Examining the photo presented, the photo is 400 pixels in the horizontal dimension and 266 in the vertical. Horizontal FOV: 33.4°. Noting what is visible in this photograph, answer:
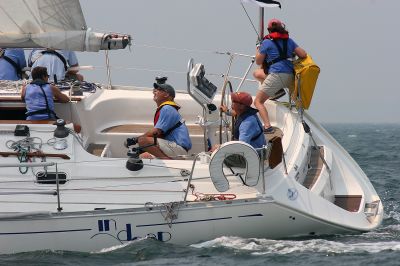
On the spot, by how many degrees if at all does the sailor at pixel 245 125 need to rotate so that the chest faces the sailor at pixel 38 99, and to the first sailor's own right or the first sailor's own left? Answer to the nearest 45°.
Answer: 0° — they already face them

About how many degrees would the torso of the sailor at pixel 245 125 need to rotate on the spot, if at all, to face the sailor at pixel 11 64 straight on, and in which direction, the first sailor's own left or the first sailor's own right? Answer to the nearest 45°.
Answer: approximately 45° to the first sailor's own right

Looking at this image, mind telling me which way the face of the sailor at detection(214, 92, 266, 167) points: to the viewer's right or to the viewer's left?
to the viewer's left

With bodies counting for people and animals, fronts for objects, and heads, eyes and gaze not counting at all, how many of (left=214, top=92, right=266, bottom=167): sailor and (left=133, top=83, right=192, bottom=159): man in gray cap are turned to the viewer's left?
2

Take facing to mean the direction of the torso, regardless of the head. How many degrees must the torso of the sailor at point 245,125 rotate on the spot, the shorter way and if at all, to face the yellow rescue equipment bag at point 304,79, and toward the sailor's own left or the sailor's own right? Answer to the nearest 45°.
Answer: approximately 135° to the sailor's own right

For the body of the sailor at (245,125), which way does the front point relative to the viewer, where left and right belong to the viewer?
facing to the left of the viewer

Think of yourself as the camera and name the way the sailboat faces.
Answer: facing to the left of the viewer

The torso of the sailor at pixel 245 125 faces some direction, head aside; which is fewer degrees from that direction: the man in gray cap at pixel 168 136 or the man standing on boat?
the man in gray cap

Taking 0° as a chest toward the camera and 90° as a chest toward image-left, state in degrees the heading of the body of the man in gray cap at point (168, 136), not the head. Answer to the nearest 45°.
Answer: approximately 90°
